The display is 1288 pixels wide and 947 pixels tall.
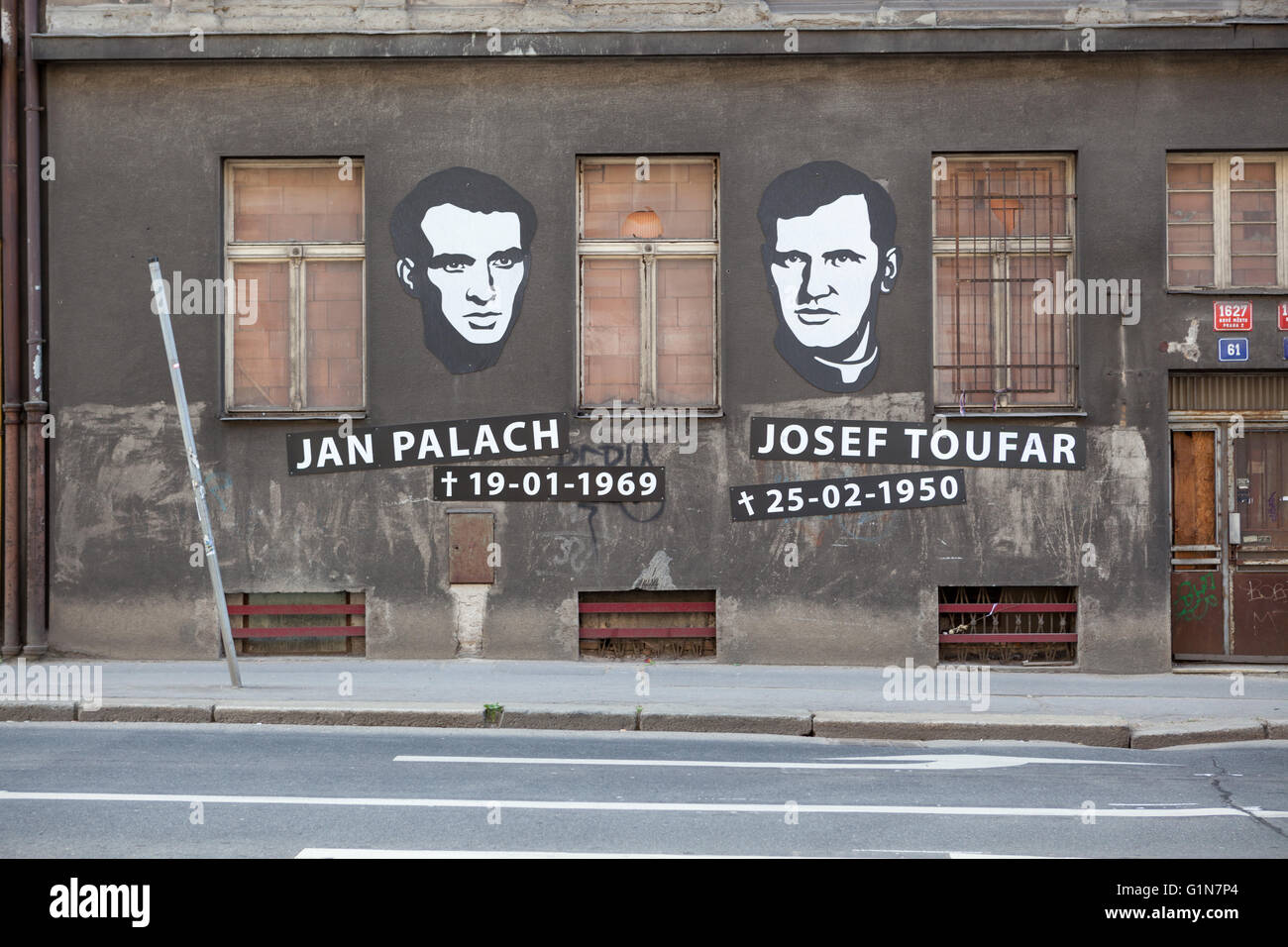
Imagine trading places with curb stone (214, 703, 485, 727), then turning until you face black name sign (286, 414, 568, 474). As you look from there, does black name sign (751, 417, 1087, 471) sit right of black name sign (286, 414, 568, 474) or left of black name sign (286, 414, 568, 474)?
right

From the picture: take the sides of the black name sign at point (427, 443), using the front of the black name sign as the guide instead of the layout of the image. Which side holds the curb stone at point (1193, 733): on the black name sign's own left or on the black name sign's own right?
on the black name sign's own left

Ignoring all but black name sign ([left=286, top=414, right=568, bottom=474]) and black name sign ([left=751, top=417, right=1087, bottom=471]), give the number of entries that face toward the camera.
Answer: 2

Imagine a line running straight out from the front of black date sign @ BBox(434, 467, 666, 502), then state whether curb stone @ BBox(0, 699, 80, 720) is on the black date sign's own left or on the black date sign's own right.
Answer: on the black date sign's own right

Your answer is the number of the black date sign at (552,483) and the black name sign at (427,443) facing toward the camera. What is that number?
2

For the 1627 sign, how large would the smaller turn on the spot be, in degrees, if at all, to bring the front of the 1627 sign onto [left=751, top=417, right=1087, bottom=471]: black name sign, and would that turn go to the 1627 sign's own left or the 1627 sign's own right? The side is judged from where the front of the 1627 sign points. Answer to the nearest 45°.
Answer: approximately 90° to the 1627 sign's own right

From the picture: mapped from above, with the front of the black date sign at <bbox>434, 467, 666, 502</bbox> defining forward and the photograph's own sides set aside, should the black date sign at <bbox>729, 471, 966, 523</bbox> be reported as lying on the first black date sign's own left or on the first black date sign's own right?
on the first black date sign's own left

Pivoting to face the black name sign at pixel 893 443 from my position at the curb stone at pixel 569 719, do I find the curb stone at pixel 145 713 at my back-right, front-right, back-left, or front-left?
back-left

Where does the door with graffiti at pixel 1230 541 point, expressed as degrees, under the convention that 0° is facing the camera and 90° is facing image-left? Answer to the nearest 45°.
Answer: approximately 0°
